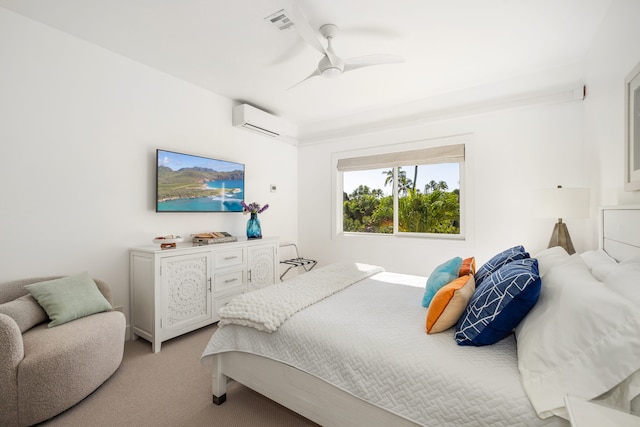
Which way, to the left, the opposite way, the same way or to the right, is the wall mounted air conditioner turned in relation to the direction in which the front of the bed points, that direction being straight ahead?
the opposite way

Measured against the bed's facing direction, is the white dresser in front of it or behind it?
in front

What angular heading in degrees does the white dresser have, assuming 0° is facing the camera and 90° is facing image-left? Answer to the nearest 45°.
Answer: approximately 315°

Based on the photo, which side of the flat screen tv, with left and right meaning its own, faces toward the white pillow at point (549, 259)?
front

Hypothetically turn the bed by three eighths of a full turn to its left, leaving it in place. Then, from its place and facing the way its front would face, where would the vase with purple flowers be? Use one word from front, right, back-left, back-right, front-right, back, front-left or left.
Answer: back

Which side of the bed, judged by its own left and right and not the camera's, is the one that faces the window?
right

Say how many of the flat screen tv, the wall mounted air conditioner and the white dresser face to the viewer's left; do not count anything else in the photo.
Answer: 0

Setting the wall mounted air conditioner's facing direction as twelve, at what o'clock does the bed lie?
The bed is roughly at 1 o'clock from the wall mounted air conditioner.

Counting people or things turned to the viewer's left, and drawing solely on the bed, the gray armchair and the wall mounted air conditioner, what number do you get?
1

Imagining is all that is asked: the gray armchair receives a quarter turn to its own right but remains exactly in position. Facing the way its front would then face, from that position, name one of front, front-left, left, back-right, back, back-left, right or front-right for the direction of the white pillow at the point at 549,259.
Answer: left

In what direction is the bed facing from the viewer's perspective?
to the viewer's left

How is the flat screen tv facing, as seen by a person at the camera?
facing the viewer and to the right of the viewer
